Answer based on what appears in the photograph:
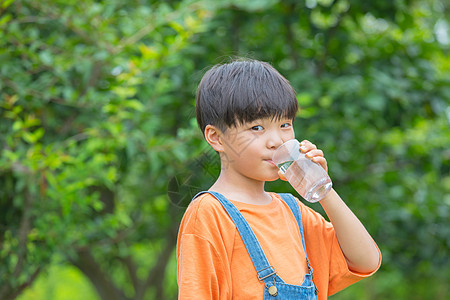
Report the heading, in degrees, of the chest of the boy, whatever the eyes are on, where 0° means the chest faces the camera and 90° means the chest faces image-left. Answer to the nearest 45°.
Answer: approximately 315°

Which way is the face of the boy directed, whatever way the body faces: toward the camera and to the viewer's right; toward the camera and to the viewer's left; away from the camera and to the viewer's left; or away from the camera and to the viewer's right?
toward the camera and to the viewer's right
